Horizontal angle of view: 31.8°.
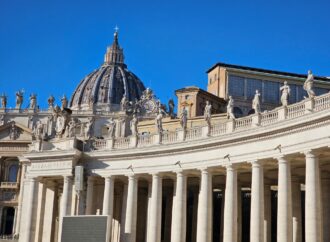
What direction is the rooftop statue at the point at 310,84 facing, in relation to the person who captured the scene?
facing the viewer and to the left of the viewer
